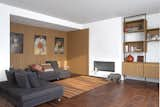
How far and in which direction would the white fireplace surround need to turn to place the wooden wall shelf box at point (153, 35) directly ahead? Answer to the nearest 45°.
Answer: approximately 90° to its left

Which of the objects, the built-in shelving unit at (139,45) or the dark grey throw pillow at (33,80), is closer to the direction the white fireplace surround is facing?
the dark grey throw pillow

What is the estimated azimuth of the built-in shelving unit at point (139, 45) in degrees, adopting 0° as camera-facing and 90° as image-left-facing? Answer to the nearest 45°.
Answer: approximately 45°

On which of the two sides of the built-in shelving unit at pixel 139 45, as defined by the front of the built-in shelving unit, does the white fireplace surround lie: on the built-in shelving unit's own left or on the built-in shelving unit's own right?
on the built-in shelving unit's own right

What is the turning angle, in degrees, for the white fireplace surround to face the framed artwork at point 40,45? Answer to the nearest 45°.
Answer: approximately 45° to its right

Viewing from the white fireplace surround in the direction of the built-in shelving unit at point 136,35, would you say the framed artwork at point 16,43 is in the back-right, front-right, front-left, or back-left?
back-right

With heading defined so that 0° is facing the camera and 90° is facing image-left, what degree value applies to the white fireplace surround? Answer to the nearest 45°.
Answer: approximately 45°

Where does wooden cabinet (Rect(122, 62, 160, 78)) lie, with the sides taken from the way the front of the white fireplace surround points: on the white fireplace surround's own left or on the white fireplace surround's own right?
on the white fireplace surround's own left

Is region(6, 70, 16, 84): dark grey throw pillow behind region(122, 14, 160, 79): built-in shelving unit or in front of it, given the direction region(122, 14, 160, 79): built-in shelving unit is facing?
in front

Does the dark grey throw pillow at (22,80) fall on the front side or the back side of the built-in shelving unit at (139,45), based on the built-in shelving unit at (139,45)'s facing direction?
on the front side

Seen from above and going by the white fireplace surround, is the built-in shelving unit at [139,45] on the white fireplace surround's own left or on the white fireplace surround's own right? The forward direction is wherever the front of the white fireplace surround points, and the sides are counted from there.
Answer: on the white fireplace surround's own left

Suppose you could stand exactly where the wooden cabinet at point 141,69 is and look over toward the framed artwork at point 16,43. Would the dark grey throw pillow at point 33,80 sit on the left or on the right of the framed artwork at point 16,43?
left

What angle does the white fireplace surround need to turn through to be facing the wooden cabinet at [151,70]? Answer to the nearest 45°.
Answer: approximately 90° to its left

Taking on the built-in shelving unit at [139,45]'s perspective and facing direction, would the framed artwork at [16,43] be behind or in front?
in front
